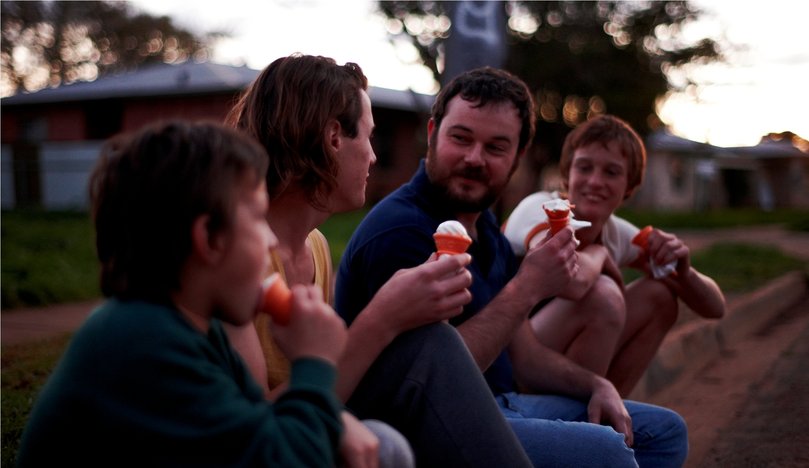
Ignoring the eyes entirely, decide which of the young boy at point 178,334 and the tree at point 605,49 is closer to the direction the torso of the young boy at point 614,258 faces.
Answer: the young boy

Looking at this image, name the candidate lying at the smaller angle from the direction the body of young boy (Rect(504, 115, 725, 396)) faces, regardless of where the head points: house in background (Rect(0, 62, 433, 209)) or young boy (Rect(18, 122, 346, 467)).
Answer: the young boy

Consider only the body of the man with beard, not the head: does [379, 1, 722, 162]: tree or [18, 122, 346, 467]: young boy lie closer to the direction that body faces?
the young boy

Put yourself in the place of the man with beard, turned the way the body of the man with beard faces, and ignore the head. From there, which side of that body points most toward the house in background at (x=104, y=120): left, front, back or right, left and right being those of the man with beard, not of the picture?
back

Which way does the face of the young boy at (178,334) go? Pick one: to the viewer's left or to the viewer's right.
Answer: to the viewer's right
